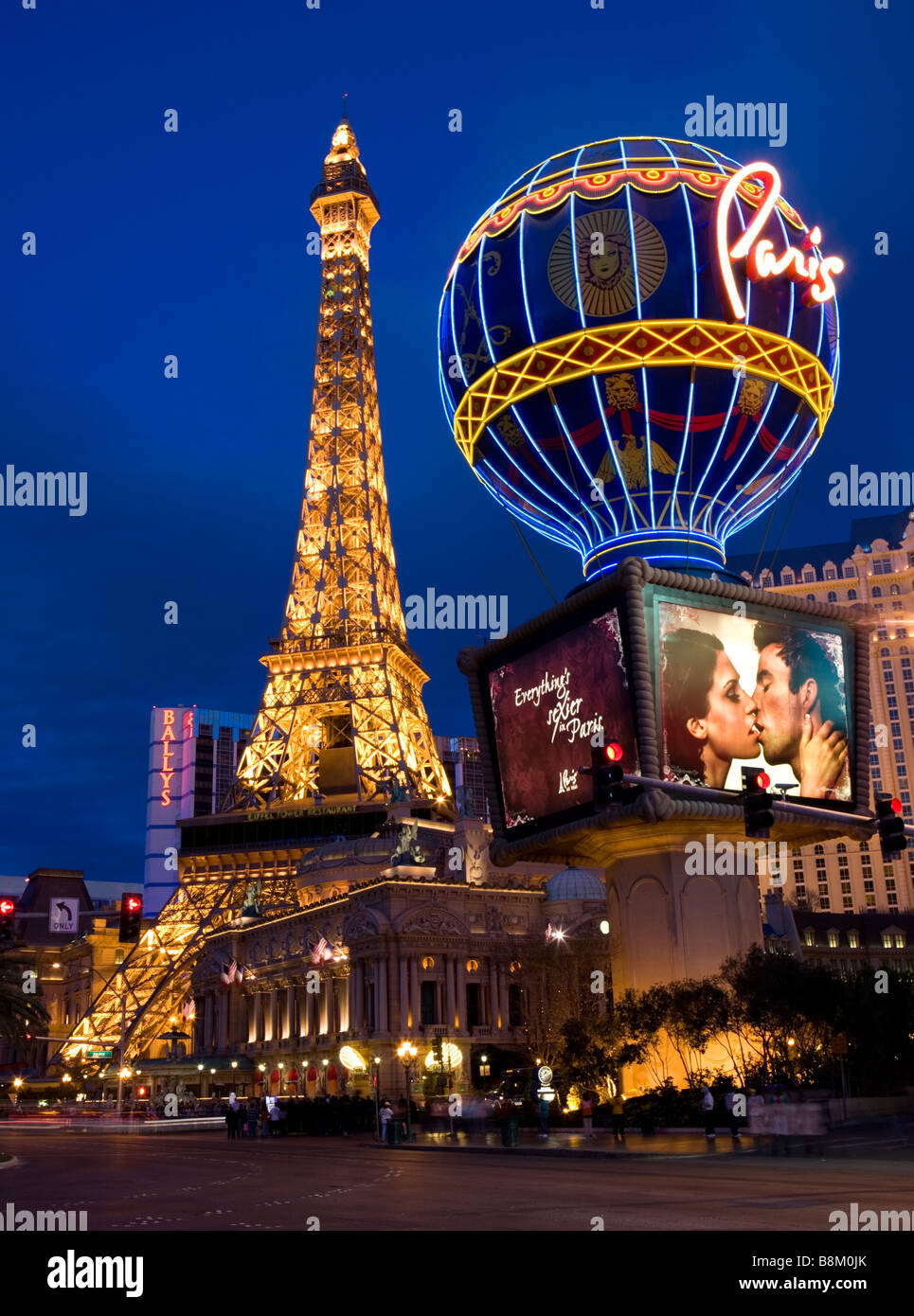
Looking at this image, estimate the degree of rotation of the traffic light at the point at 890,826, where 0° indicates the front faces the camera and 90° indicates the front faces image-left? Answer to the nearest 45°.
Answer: approximately 315°

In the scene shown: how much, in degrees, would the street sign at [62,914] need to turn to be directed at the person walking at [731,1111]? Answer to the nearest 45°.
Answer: approximately 90° to its left

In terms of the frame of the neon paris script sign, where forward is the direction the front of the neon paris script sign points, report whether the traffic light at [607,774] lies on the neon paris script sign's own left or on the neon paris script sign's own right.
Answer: on the neon paris script sign's own right

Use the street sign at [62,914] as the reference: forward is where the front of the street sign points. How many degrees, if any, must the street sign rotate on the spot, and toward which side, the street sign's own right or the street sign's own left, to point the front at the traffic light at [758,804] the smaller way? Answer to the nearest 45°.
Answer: approximately 45° to the street sign's own left

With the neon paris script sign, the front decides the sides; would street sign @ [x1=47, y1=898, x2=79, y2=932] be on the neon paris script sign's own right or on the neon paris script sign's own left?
on the neon paris script sign's own right

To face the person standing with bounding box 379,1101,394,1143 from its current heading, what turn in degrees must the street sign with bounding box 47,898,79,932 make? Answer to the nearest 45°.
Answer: approximately 135° to its left

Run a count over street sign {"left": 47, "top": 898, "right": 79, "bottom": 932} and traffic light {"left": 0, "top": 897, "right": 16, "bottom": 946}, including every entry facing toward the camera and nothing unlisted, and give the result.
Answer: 2
